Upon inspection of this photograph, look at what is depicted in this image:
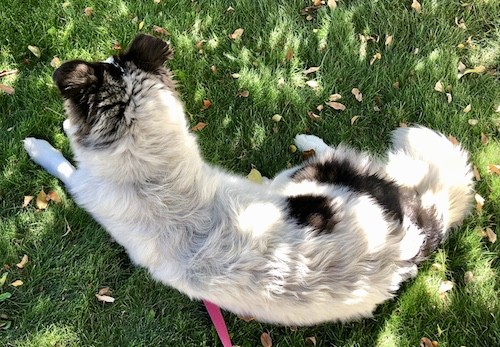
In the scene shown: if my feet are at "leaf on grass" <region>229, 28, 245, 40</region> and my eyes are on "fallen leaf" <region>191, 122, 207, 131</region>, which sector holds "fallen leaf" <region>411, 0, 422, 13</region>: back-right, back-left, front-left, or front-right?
back-left

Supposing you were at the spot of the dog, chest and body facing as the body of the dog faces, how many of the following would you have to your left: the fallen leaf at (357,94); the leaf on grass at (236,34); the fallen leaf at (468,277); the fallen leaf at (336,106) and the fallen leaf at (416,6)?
0

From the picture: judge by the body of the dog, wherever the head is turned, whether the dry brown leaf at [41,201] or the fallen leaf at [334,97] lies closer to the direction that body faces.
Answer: the dry brown leaf

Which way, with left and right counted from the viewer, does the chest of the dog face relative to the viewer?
facing away from the viewer and to the left of the viewer

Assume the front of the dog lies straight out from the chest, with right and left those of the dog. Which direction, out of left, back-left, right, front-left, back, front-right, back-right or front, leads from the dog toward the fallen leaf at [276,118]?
front-right

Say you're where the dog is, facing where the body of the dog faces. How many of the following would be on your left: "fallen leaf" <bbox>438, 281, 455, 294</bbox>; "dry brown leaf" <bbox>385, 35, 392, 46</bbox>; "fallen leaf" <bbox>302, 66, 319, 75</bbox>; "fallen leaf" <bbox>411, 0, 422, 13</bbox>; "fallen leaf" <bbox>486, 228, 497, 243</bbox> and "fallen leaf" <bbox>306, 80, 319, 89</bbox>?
0

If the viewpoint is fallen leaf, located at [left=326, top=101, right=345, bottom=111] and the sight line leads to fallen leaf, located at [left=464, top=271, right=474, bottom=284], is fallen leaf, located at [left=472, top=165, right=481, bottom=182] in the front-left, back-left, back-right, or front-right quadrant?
front-left

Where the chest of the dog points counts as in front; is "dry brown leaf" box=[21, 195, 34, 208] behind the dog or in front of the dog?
in front

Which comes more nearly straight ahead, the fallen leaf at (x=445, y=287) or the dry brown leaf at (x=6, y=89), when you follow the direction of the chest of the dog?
the dry brown leaf

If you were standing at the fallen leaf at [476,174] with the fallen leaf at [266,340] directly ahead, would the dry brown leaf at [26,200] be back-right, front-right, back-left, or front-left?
front-right

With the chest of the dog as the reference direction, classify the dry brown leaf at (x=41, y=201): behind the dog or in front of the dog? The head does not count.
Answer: in front

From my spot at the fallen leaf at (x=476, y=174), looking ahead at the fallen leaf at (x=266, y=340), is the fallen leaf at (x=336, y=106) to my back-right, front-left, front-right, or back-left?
front-right
